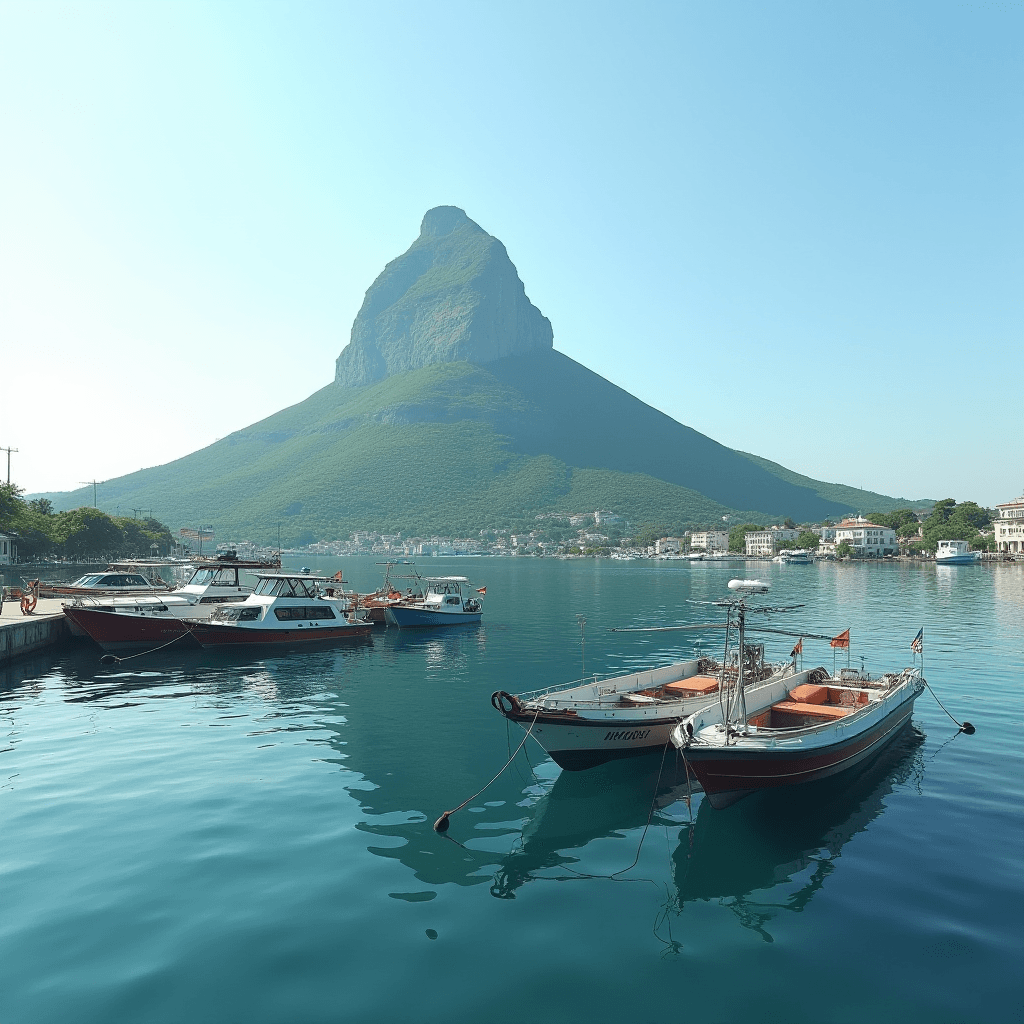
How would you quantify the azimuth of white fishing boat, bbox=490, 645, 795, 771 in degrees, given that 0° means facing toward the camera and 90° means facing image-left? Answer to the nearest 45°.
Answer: approximately 45°

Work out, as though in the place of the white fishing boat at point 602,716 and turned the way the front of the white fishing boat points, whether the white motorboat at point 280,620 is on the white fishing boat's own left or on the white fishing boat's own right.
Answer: on the white fishing boat's own right

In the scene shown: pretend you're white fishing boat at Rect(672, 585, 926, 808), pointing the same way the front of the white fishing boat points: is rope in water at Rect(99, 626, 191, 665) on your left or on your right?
on your right

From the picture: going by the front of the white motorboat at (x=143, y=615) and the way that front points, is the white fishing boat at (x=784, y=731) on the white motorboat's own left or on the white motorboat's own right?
on the white motorboat's own left

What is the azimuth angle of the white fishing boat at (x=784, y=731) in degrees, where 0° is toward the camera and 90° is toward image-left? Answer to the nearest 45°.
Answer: approximately 45°

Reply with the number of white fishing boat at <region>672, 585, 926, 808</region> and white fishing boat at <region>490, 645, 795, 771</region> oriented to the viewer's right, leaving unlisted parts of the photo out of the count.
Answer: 0

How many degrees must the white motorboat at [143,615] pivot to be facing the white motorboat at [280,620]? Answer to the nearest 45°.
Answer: approximately 135° to its left

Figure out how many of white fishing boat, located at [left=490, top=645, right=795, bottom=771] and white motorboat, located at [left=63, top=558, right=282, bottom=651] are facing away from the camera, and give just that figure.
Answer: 0
